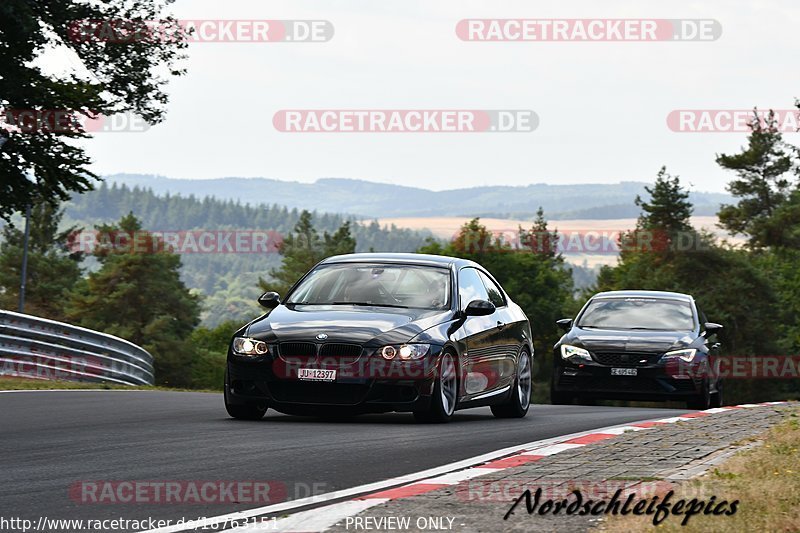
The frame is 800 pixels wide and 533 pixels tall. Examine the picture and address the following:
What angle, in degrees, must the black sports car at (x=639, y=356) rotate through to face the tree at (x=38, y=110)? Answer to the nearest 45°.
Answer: approximately 90° to its right

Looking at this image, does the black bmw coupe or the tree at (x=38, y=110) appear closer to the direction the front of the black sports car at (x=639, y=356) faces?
the black bmw coupe

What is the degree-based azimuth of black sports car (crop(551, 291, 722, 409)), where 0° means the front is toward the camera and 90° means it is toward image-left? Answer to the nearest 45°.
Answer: approximately 0°

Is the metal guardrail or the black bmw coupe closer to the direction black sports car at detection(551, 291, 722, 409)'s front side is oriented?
the black bmw coupe

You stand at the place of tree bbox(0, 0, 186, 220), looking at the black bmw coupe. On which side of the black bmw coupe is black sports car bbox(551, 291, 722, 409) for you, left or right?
left

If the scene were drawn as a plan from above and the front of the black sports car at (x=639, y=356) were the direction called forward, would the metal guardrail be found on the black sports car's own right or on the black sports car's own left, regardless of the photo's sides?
on the black sports car's own right
